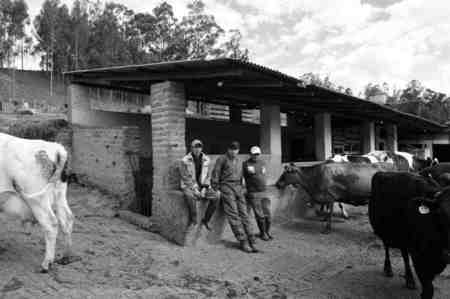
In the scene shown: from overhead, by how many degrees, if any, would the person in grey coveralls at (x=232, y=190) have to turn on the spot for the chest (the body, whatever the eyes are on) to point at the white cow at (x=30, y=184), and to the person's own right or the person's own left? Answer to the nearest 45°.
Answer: approximately 90° to the person's own right

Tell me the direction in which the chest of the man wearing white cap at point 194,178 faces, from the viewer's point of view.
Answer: toward the camera

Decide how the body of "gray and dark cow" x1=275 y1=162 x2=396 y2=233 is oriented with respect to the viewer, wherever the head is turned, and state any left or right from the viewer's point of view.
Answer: facing to the left of the viewer

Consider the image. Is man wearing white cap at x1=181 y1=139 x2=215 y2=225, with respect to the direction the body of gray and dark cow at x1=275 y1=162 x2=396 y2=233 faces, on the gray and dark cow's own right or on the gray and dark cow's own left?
on the gray and dark cow's own left

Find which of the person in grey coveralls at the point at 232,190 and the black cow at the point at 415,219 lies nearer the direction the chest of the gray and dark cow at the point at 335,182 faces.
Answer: the person in grey coveralls

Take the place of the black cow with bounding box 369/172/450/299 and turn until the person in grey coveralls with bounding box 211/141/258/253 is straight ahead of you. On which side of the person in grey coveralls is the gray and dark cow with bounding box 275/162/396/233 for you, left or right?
right

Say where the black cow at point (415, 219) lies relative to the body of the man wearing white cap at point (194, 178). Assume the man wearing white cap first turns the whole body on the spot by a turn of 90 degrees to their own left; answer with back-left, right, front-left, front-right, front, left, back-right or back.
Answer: front-right

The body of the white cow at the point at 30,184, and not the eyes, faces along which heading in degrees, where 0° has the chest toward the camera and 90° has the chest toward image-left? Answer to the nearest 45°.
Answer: approximately 90°

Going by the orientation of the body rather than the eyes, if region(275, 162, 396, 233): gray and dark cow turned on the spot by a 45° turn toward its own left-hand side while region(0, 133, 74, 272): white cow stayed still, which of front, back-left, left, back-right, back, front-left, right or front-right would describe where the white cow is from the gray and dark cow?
front

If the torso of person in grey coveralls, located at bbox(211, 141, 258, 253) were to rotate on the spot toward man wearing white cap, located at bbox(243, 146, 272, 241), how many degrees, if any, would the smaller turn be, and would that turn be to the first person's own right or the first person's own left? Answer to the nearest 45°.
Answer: approximately 90° to the first person's own left

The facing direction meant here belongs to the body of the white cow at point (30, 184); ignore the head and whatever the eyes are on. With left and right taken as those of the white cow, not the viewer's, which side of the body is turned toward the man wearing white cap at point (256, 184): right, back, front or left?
back

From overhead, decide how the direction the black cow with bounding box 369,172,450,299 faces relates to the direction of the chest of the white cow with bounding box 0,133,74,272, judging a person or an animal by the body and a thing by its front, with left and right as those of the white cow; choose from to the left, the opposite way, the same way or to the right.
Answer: to the left

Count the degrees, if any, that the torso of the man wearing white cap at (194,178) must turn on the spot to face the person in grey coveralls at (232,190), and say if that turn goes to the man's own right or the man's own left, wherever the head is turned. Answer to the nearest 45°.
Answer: approximately 90° to the man's own left
